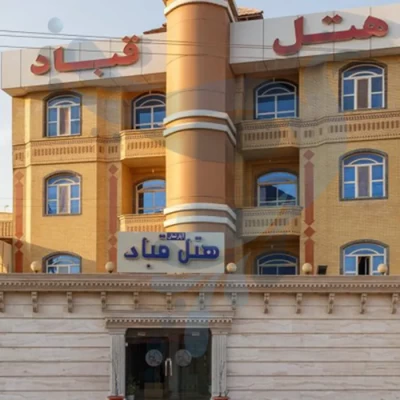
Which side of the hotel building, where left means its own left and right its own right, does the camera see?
front
